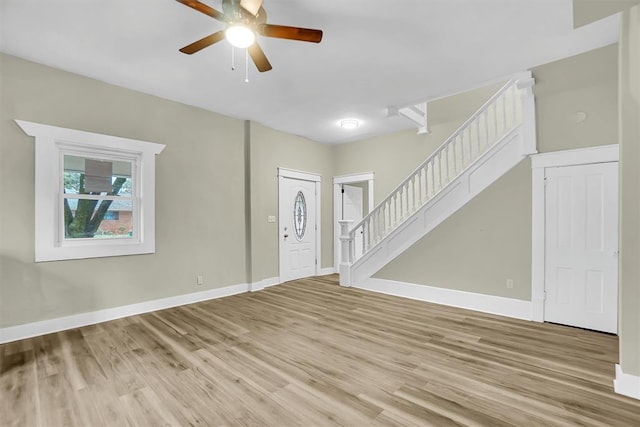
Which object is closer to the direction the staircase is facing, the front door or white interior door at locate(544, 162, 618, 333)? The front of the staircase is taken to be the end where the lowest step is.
the front door

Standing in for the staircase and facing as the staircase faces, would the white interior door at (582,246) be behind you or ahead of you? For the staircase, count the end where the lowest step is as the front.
behind

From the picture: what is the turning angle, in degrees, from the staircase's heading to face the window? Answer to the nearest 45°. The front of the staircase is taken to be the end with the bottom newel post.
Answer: approximately 45° to its left

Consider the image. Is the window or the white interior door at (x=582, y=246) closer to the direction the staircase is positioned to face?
the window

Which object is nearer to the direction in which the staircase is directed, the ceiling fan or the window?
the window

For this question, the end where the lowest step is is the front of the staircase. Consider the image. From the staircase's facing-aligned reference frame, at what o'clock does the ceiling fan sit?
The ceiling fan is roughly at 10 o'clock from the staircase.

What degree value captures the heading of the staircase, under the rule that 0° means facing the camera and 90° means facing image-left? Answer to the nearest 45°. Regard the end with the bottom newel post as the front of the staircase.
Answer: approximately 90°

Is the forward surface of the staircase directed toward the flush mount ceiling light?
yes

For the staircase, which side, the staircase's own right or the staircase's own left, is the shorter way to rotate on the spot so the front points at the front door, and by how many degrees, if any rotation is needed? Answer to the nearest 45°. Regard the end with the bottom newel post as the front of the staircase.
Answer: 0° — it already faces it
